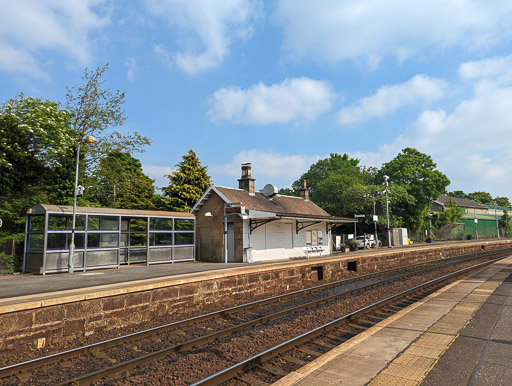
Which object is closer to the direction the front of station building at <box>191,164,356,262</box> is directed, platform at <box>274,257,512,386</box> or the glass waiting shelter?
the platform

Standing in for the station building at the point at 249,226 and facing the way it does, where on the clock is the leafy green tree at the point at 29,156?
The leafy green tree is roughly at 4 o'clock from the station building.

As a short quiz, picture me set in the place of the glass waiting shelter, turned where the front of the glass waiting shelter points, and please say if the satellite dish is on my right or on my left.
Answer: on my left

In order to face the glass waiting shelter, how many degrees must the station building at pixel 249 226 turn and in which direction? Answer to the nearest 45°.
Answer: approximately 90° to its right

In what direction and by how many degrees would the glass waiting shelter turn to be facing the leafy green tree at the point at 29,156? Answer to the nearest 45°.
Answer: approximately 180°

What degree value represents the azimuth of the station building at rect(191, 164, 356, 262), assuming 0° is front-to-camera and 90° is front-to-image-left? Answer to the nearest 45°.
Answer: approximately 315°

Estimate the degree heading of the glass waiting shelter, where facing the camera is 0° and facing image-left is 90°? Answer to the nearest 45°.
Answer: approximately 315°
